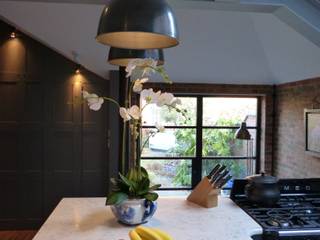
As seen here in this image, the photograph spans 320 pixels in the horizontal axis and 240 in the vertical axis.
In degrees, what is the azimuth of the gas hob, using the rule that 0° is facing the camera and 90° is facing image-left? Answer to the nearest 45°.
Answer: approximately 0°

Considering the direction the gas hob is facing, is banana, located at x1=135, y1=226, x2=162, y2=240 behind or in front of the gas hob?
in front

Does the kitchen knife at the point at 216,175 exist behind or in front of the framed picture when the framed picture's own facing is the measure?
in front

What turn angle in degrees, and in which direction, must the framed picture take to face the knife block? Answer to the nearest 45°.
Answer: approximately 45° to its left

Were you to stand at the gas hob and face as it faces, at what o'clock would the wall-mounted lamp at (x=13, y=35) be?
The wall-mounted lamp is roughly at 4 o'clock from the gas hob.

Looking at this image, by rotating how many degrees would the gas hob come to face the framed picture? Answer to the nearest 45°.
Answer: approximately 180°

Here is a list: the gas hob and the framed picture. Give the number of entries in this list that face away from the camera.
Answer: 0

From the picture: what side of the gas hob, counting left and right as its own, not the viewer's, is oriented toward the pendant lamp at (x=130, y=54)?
right

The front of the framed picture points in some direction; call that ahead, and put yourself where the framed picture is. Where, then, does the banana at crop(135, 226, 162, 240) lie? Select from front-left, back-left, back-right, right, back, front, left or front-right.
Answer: front-left

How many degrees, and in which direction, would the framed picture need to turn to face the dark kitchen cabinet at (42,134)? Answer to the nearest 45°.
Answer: approximately 45° to its right
